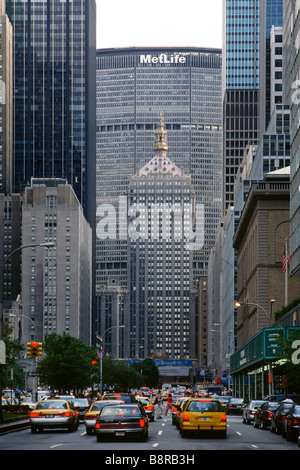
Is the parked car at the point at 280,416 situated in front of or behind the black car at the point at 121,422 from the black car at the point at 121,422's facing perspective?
in front

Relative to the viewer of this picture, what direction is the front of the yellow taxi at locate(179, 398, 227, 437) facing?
facing away from the viewer

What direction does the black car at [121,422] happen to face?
away from the camera

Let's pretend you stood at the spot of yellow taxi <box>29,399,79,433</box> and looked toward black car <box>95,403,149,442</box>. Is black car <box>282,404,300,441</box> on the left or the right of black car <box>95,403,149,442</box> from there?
left

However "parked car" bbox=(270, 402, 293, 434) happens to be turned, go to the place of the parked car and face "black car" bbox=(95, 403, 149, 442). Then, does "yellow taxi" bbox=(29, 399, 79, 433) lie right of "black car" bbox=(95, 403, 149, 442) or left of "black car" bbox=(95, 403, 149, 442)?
right

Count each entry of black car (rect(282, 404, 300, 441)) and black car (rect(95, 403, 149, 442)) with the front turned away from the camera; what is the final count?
2

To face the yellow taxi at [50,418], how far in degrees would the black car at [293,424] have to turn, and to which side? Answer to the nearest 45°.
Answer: approximately 45° to its left

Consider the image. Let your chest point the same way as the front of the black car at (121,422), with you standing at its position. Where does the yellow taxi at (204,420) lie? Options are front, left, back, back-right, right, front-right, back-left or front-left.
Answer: front-right

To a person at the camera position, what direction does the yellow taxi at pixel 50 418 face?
facing away from the viewer

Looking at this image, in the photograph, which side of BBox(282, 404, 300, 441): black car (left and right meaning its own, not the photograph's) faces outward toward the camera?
back

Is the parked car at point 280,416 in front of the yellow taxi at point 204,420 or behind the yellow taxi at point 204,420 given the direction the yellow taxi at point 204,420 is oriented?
in front

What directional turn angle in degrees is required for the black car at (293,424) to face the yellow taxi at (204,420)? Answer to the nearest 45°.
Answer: approximately 90° to its left

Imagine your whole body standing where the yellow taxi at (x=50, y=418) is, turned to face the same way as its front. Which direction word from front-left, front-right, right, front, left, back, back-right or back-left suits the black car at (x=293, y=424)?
back-right
